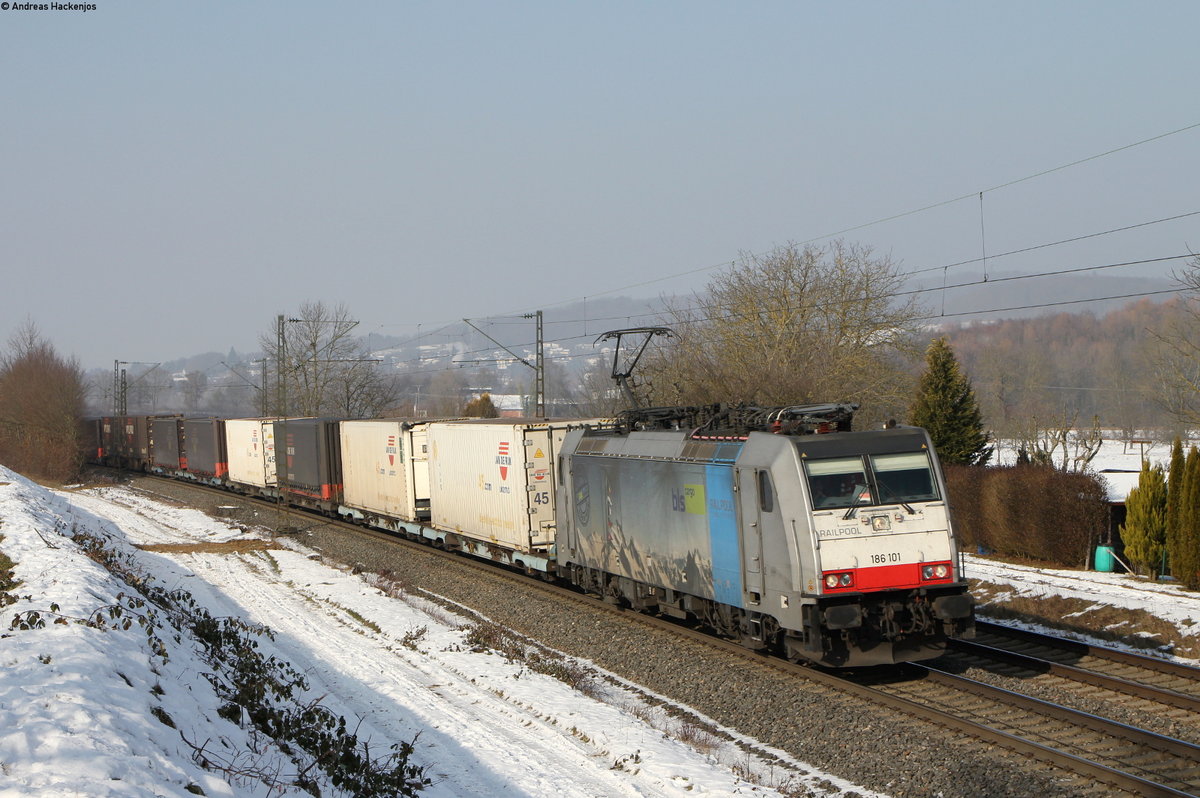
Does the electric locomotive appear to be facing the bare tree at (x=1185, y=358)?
no

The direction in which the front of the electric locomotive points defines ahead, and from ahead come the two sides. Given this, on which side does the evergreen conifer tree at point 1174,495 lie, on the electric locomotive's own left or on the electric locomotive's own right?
on the electric locomotive's own left

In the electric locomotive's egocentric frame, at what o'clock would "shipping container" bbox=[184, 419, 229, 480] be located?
The shipping container is roughly at 6 o'clock from the electric locomotive.

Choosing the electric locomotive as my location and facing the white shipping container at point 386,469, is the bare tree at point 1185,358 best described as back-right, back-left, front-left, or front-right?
front-right

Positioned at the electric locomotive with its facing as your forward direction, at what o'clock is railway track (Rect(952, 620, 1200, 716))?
The railway track is roughly at 10 o'clock from the electric locomotive.

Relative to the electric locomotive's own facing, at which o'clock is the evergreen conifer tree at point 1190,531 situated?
The evergreen conifer tree is roughly at 9 o'clock from the electric locomotive.

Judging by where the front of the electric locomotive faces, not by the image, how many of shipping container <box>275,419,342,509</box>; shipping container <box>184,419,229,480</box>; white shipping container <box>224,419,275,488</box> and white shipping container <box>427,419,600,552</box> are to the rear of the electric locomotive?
4

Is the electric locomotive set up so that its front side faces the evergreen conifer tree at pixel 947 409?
no

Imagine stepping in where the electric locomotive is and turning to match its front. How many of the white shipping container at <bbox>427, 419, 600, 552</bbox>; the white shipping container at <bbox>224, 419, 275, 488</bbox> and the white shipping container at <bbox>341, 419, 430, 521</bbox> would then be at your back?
3

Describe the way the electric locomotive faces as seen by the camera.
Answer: facing the viewer and to the right of the viewer

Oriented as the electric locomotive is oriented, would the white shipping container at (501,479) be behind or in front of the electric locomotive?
behind

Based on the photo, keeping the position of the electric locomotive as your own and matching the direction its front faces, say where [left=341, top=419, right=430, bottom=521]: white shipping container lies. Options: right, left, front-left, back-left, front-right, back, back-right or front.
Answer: back

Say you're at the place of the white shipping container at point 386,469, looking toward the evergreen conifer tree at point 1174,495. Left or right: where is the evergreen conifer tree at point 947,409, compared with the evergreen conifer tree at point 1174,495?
left

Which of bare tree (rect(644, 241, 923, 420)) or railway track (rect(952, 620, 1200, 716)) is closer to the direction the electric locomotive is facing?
the railway track

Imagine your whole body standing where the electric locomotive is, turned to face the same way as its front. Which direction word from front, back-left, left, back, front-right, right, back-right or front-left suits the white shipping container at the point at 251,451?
back

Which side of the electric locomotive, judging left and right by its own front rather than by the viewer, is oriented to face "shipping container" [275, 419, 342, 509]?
back

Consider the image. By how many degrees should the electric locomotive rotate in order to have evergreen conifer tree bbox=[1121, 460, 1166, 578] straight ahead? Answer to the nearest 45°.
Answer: approximately 90° to its left

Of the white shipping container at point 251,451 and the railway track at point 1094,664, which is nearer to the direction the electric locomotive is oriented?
the railway track
